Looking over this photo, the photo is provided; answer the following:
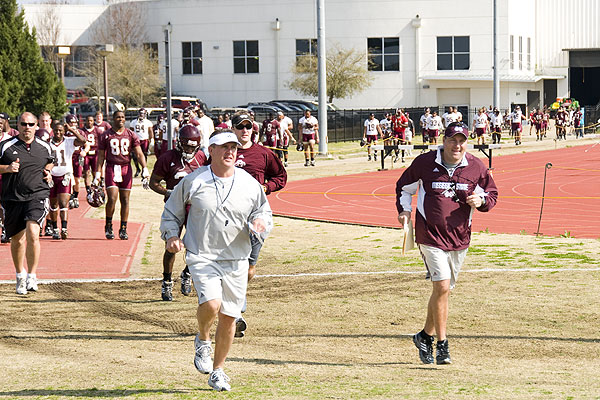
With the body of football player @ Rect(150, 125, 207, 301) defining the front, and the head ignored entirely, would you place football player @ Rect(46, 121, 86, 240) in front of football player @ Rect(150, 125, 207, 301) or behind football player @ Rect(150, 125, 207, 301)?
behind

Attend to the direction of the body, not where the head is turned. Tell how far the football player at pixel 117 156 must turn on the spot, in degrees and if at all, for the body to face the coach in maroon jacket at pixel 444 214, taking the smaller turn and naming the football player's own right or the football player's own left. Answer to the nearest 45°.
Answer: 0° — they already face them

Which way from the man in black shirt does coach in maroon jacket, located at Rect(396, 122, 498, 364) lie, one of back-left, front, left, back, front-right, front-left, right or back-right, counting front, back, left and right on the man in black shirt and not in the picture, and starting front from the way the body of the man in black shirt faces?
front-left

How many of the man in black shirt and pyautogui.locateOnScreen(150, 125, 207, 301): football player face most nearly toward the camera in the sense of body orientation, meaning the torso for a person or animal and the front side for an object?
2

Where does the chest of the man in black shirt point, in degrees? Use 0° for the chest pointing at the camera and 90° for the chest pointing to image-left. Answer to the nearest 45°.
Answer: approximately 0°

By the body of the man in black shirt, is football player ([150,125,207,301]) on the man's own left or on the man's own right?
on the man's own left

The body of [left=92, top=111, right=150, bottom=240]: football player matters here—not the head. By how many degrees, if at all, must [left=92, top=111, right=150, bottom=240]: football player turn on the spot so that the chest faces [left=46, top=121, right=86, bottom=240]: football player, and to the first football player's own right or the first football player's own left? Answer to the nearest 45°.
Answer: approximately 135° to the first football player's own right

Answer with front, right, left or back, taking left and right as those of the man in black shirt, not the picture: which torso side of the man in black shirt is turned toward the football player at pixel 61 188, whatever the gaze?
back

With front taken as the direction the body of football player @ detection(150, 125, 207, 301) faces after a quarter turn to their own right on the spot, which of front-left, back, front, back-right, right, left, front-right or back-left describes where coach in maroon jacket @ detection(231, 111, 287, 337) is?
back-left

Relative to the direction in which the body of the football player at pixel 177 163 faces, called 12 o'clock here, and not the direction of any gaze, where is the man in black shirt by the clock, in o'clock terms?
The man in black shirt is roughly at 4 o'clock from the football player.

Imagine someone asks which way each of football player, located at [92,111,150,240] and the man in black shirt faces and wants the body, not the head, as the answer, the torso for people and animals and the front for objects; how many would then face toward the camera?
2

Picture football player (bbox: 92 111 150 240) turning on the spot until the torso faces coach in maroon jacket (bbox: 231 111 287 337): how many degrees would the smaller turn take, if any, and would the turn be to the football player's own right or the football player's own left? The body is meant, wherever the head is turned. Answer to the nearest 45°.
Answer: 0° — they already face them

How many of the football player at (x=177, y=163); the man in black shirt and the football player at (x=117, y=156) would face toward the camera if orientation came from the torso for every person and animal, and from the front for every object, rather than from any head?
3
